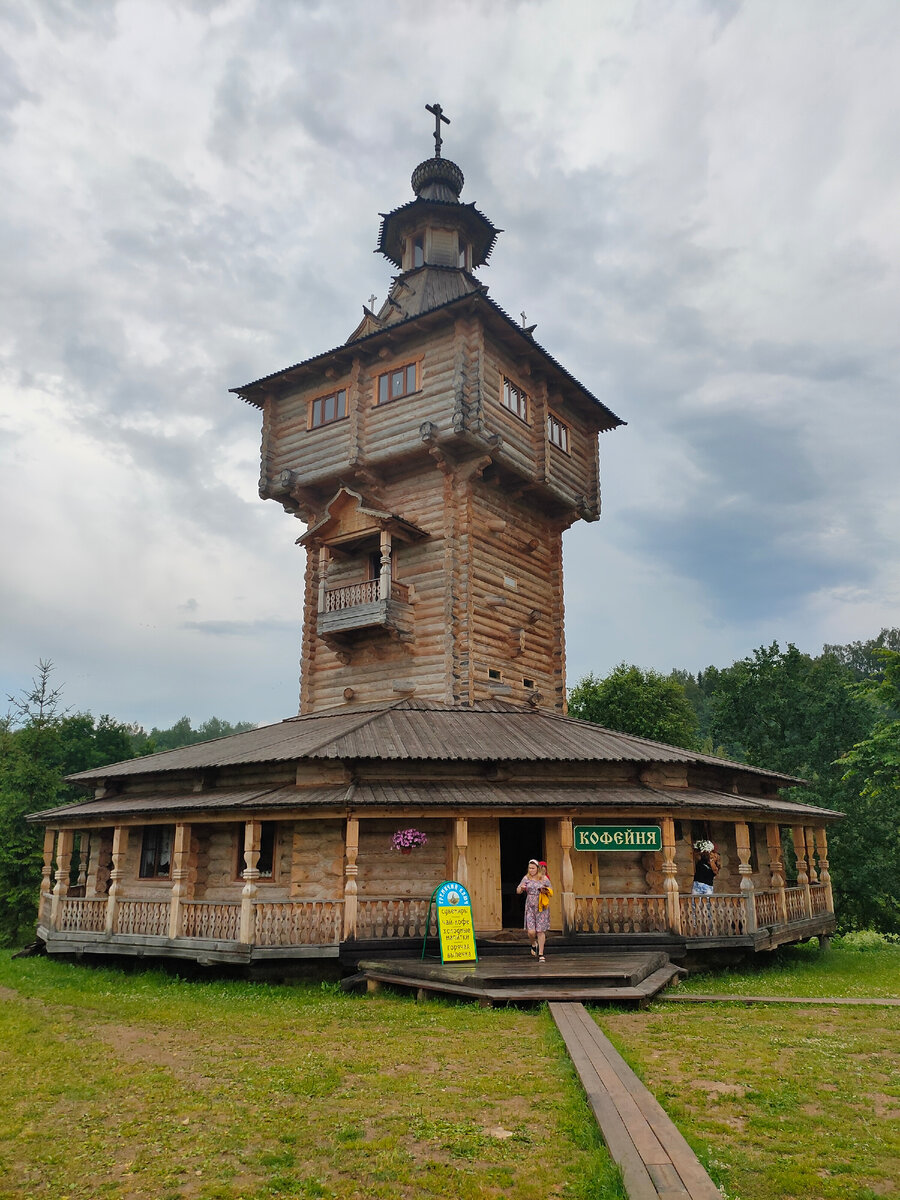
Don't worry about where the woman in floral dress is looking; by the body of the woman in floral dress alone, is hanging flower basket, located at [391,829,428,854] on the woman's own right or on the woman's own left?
on the woman's own right

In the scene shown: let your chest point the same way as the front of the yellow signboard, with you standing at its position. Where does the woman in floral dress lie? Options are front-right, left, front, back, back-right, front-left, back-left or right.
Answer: left

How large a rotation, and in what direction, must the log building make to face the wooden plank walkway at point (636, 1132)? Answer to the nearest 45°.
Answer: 0° — it already faces it

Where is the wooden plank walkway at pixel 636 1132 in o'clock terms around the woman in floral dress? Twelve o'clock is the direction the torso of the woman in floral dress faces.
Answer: The wooden plank walkway is roughly at 12 o'clock from the woman in floral dress.

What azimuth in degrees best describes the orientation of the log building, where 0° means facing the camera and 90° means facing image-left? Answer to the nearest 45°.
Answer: approximately 0°
